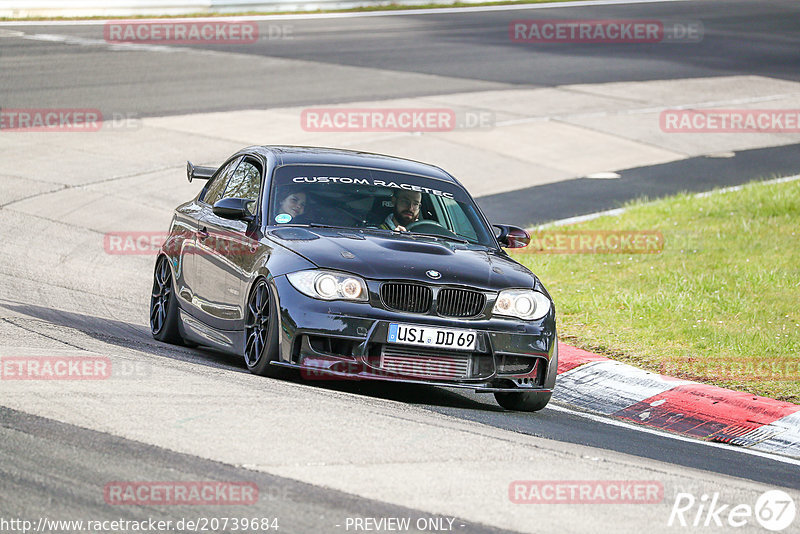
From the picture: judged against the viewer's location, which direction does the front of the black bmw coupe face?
facing the viewer and to the right of the viewer

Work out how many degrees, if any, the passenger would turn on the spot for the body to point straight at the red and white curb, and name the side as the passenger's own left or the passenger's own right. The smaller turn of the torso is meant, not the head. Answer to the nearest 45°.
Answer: approximately 45° to the passenger's own left

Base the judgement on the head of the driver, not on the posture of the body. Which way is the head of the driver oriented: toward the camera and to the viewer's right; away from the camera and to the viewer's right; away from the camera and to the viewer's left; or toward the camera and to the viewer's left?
toward the camera and to the viewer's right

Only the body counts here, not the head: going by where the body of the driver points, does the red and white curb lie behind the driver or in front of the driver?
in front

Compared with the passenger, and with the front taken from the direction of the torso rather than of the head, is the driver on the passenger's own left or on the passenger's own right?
on the passenger's own left

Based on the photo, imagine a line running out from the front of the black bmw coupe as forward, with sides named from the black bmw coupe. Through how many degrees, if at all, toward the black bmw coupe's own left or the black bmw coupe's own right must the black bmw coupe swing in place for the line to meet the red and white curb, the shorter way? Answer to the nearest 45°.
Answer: approximately 45° to the black bmw coupe's own left

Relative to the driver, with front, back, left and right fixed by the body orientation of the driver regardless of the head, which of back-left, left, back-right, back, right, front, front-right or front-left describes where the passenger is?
back-right

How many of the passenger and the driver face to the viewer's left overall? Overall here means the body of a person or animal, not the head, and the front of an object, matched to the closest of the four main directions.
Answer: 0

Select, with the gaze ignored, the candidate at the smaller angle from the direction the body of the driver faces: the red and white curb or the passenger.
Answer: the red and white curb

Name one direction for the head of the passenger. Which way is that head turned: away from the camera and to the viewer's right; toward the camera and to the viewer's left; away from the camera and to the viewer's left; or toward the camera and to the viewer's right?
toward the camera and to the viewer's right
